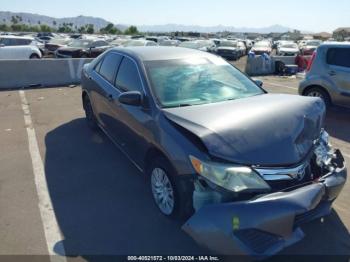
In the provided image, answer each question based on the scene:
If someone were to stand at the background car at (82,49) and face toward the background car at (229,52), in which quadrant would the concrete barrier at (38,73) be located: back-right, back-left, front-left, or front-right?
back-right

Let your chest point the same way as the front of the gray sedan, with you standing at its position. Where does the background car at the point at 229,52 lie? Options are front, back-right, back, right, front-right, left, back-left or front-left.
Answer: back-left

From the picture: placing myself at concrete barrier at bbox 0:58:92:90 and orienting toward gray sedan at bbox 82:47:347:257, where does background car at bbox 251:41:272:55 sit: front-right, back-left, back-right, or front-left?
back-left

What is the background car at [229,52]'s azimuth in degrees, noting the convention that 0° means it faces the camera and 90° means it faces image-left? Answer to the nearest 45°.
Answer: approximately 45°

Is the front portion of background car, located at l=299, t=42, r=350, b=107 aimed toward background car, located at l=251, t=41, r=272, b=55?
no

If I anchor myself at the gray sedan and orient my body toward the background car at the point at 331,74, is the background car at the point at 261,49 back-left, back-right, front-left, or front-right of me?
front-left

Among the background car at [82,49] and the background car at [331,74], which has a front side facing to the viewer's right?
the background car at [331,74]

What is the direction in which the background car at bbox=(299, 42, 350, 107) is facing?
to the viewer's right

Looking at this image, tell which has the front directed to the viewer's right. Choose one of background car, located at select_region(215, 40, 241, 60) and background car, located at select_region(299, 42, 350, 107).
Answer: background car, located at select_region(299, 42, 350, 107)

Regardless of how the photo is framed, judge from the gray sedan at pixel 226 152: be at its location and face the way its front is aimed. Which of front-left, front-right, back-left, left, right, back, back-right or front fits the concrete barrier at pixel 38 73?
back

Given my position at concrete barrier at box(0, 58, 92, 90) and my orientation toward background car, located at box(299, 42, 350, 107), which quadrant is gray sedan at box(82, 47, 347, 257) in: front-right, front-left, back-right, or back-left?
front-right

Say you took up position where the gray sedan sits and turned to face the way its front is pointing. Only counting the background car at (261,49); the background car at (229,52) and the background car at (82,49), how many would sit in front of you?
0

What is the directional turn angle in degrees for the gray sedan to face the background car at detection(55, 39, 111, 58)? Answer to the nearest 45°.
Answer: approximately 180°

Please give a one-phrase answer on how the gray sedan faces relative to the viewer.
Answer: facing the viewer and to the right of the viewer

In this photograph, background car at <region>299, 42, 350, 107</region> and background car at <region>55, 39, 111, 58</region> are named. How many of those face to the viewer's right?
1
